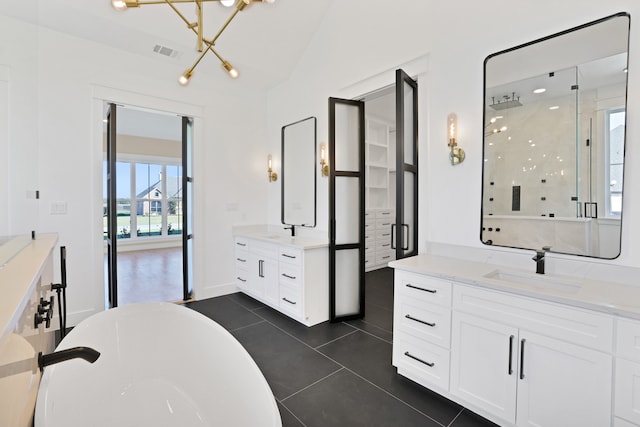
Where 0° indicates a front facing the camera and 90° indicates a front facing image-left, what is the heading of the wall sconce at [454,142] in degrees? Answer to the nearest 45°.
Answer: approximately 45°

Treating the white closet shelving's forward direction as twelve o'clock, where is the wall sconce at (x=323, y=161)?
The wall sconce is roughly at 2 o'clock from the white closet shelving.

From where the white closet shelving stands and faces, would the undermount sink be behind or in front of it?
in front

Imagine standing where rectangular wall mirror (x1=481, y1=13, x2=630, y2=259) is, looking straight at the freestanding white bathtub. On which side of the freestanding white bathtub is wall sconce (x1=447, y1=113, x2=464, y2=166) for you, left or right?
right

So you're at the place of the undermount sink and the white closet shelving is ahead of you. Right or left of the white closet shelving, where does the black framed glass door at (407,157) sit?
left

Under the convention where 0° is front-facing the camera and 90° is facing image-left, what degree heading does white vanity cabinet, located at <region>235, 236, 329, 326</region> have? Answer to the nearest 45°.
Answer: approximately 45°

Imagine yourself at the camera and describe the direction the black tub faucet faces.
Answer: facing to the right of the viewer

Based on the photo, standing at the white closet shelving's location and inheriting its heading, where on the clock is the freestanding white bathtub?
The freestanding white bathtub is roughly at 2 o'clock from the white closet shelving.

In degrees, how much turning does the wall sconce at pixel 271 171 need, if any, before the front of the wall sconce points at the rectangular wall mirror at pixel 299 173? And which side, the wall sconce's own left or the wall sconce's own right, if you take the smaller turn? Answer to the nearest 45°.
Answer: approximately 90° to the wall sconce's own left

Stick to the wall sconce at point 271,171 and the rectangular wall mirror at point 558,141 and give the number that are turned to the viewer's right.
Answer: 0

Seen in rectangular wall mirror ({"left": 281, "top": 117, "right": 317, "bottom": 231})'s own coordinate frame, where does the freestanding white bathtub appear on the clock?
The freestanding white bathtub is roughly at 11 o'clock from the rectangular wall mirror.

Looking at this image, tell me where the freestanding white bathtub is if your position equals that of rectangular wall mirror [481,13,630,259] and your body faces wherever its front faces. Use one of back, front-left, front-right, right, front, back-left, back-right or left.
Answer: front

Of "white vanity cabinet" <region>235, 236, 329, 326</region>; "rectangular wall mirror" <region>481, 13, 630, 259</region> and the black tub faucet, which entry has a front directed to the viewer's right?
the black tub faucet

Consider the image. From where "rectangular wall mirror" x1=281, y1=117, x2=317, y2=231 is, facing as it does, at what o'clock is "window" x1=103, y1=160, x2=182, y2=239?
The window is roughly at 3 o'clock from the rectangular wall mirror.

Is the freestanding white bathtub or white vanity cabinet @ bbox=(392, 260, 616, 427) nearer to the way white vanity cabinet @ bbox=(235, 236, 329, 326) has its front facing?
the freestanding white bathtub

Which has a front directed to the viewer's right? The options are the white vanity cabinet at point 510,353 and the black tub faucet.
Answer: the black tub faucet

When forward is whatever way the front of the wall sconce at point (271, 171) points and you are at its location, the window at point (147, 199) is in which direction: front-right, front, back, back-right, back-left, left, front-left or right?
right

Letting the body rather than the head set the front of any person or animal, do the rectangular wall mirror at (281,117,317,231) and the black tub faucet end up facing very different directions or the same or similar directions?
very different directions

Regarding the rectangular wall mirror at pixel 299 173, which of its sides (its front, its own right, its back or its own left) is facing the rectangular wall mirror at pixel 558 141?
left
